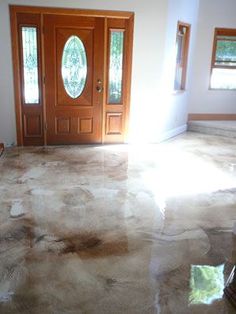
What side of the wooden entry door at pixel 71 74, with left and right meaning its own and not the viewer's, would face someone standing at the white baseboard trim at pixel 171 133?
left

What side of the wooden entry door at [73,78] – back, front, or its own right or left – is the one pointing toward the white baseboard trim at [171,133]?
left

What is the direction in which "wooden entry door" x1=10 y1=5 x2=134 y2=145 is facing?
toward the camera
